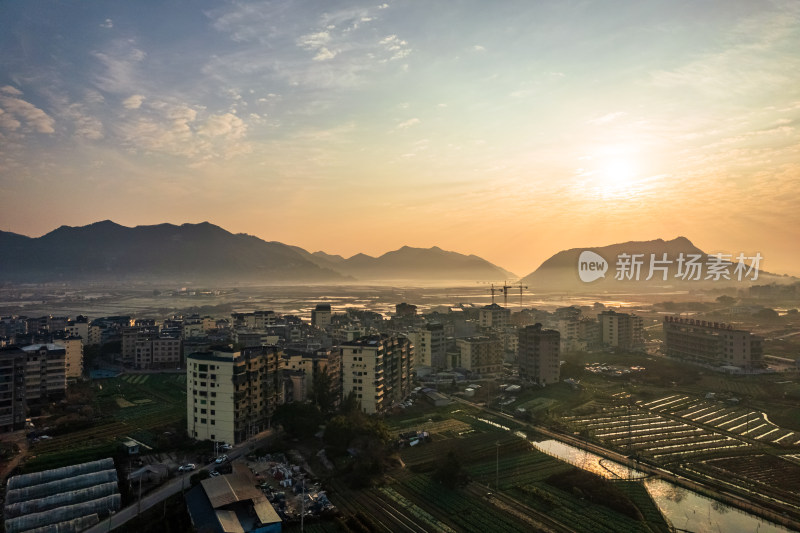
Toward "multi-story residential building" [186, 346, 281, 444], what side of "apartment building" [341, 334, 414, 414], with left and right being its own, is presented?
right

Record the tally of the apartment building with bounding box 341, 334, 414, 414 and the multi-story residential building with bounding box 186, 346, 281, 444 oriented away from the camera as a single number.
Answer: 0

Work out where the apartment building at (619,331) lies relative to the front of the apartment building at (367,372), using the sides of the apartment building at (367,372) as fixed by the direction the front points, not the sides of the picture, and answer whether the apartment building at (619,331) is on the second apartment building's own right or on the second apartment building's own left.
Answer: on the second apartment building's own left

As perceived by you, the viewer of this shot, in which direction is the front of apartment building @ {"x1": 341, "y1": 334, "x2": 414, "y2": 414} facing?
facing the viewer and to the right of the viewer

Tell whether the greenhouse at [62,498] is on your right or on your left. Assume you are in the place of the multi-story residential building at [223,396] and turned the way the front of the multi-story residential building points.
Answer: on your right

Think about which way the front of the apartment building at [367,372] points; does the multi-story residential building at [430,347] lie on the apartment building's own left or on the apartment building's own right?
on the apartment building's own left

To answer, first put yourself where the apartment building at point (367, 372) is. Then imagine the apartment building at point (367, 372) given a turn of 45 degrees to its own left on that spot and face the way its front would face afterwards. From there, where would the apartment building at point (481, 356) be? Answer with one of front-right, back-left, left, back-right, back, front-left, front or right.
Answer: front-left

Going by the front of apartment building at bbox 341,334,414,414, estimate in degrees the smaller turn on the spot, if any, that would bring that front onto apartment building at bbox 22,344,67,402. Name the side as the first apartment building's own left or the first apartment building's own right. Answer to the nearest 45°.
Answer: approximately 135° to the first apartment building's own right

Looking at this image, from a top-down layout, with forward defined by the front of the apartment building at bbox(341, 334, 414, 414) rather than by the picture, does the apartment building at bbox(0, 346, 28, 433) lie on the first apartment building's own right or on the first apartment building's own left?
on the first apartment building's own right

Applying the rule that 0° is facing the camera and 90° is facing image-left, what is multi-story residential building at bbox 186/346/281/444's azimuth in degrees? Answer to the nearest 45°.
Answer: approximately 315°

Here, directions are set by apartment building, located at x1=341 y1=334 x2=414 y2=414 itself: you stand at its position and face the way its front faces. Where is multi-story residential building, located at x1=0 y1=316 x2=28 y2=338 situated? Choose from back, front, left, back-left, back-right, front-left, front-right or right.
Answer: back

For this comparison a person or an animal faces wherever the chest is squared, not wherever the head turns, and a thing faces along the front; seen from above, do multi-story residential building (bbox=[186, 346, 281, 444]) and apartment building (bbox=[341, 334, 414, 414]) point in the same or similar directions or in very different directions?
same or similar directions
